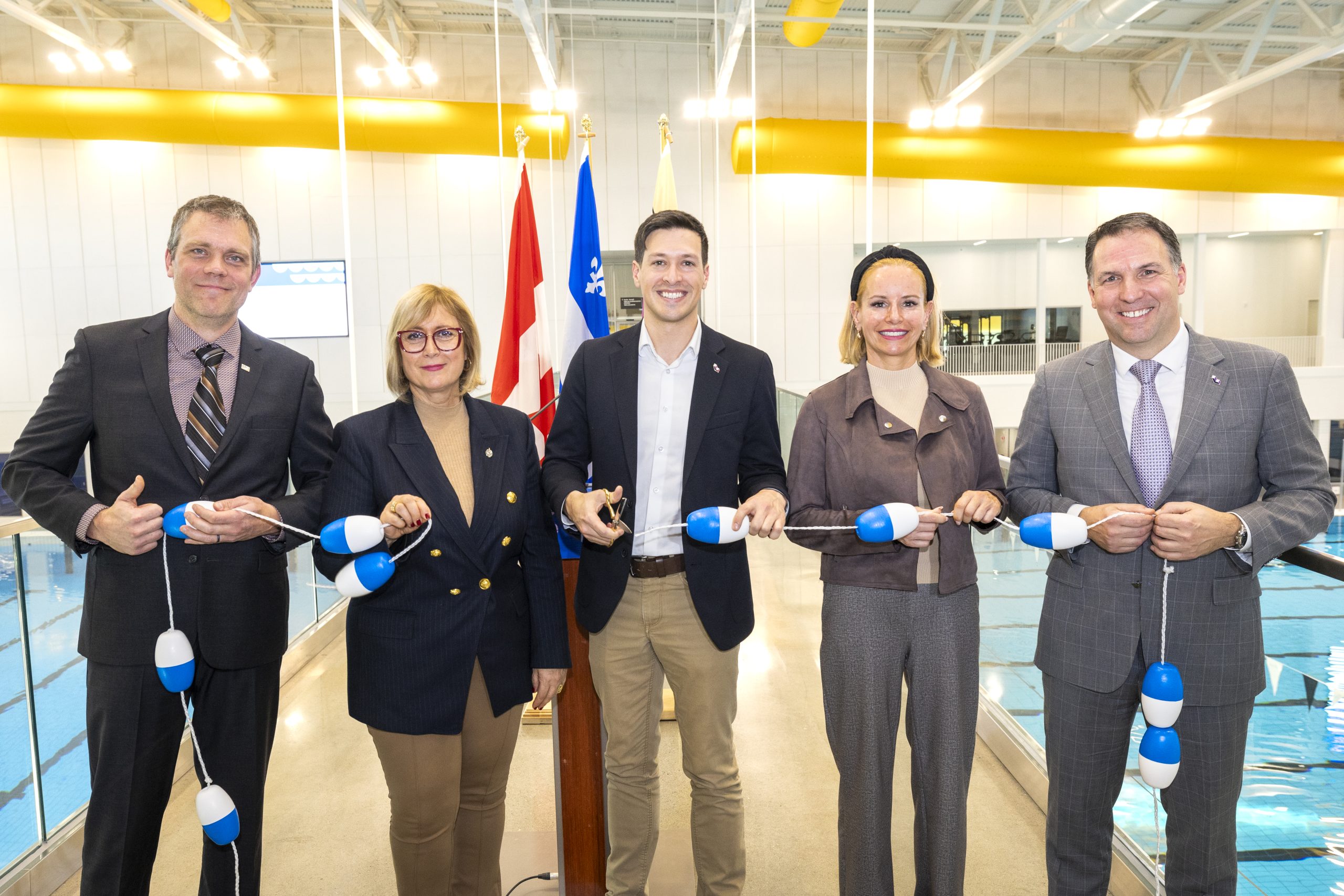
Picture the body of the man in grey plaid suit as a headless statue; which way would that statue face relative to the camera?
toward the camera

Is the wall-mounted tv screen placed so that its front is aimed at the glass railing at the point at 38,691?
yes

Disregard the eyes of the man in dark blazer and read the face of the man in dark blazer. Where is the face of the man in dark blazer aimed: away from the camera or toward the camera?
toward the camera

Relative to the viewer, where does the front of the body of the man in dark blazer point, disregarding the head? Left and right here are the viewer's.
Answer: facing the viewer

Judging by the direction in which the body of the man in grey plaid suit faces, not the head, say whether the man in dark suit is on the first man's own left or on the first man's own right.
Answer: on the first man's own right

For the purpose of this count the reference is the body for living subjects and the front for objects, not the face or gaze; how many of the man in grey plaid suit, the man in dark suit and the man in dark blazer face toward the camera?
3

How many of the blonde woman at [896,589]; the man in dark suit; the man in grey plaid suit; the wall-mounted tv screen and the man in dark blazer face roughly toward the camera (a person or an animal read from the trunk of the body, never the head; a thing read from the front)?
5

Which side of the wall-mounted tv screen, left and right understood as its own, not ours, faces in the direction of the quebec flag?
front

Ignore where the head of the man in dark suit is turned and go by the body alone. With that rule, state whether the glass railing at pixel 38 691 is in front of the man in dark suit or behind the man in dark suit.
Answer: behind

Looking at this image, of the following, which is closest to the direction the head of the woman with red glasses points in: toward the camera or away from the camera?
toward the camera

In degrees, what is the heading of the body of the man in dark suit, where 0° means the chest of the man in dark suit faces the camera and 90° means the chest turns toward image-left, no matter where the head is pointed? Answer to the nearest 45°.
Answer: approximately 0°

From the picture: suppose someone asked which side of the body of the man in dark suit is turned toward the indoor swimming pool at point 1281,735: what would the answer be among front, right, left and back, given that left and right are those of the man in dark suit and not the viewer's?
left

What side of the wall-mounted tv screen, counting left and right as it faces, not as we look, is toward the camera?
front
